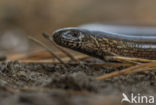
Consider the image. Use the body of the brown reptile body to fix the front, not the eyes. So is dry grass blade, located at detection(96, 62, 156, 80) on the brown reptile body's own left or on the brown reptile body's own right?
on the brown reptile body's own left

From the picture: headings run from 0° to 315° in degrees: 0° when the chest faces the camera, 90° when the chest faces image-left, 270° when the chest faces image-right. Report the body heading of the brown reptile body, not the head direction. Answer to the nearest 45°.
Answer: approximately 90°
